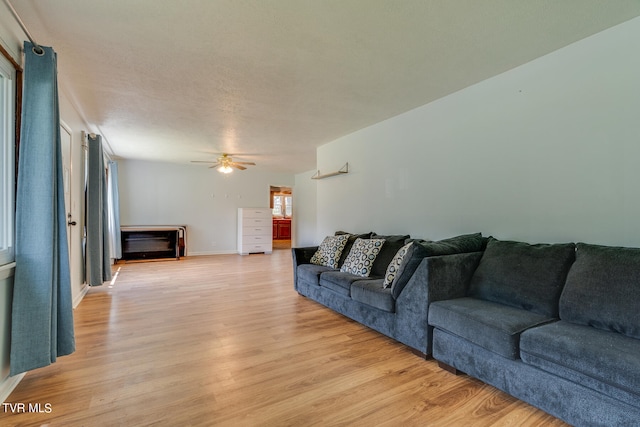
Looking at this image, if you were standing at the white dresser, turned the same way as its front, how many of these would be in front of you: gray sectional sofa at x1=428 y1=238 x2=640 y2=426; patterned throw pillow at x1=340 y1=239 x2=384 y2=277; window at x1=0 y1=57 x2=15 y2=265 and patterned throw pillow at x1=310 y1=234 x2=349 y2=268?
4

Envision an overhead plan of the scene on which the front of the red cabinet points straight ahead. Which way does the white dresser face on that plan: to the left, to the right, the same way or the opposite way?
the same way

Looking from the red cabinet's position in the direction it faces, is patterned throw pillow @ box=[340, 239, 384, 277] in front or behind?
in front

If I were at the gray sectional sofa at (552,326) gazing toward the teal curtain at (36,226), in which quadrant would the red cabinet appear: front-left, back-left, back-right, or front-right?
front-right

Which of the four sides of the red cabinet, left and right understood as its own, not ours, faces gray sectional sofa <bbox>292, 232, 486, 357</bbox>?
front

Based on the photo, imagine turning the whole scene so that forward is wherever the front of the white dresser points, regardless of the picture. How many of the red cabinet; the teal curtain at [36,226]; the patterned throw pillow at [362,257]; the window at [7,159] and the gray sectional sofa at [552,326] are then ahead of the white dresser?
4

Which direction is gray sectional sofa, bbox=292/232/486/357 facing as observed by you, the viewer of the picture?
facing the viewer and to the left of the viewer

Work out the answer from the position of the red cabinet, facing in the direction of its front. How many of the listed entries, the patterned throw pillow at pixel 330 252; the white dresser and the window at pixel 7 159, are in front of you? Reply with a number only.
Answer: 3

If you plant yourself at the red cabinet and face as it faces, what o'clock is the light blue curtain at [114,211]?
The light blue curtain is roughly at 1 o'clock from the red cabinet.

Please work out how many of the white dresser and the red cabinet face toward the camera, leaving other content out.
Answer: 2

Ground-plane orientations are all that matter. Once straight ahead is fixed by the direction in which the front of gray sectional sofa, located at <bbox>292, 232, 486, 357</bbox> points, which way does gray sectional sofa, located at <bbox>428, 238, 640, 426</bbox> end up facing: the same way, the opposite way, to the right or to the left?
the same way

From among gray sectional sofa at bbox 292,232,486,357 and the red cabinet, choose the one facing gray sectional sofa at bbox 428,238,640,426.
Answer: the red cabinet

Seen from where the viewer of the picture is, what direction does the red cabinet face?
facing the viewer

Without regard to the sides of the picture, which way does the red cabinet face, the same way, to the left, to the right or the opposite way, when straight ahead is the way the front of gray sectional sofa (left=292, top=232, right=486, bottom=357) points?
to the left

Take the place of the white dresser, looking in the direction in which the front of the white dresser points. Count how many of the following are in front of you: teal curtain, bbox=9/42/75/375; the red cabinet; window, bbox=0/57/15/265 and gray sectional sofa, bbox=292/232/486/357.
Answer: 3

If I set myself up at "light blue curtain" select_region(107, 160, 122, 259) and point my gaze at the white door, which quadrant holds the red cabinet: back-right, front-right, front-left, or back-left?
back-left

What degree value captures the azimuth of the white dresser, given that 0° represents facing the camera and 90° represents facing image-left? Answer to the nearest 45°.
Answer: approximately 0°

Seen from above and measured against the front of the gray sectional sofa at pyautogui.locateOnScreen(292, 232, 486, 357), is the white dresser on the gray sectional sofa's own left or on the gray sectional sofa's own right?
on the gray sectional sofa's own right
